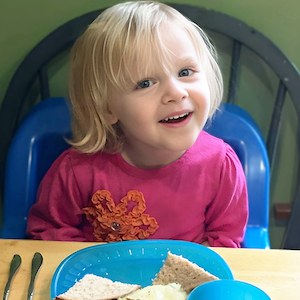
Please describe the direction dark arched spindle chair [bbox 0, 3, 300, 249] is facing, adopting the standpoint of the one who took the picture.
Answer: facing the viewer

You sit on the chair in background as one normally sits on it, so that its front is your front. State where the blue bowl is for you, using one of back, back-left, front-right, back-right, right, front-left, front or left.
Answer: front

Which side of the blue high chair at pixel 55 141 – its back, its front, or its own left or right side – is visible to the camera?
front

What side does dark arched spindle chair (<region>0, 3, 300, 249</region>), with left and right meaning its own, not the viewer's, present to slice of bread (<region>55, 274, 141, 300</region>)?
front

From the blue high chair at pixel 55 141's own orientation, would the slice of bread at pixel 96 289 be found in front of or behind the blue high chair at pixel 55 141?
in front

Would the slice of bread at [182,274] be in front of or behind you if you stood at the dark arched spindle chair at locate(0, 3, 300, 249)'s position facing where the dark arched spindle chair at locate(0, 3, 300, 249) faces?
in front
